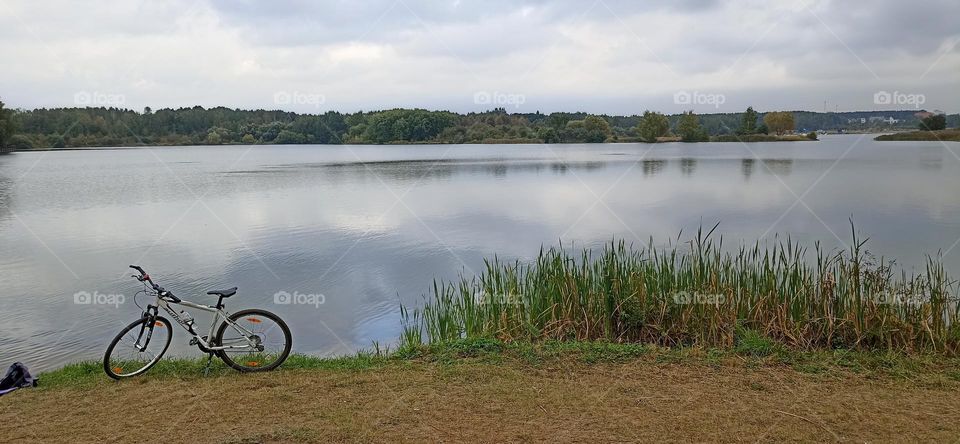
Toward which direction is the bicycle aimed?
to the viewer's left
